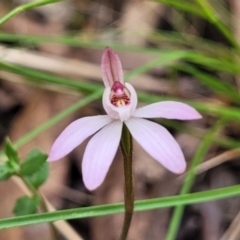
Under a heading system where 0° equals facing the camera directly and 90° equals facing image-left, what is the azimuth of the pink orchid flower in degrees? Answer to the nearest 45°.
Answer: approximately 0°
